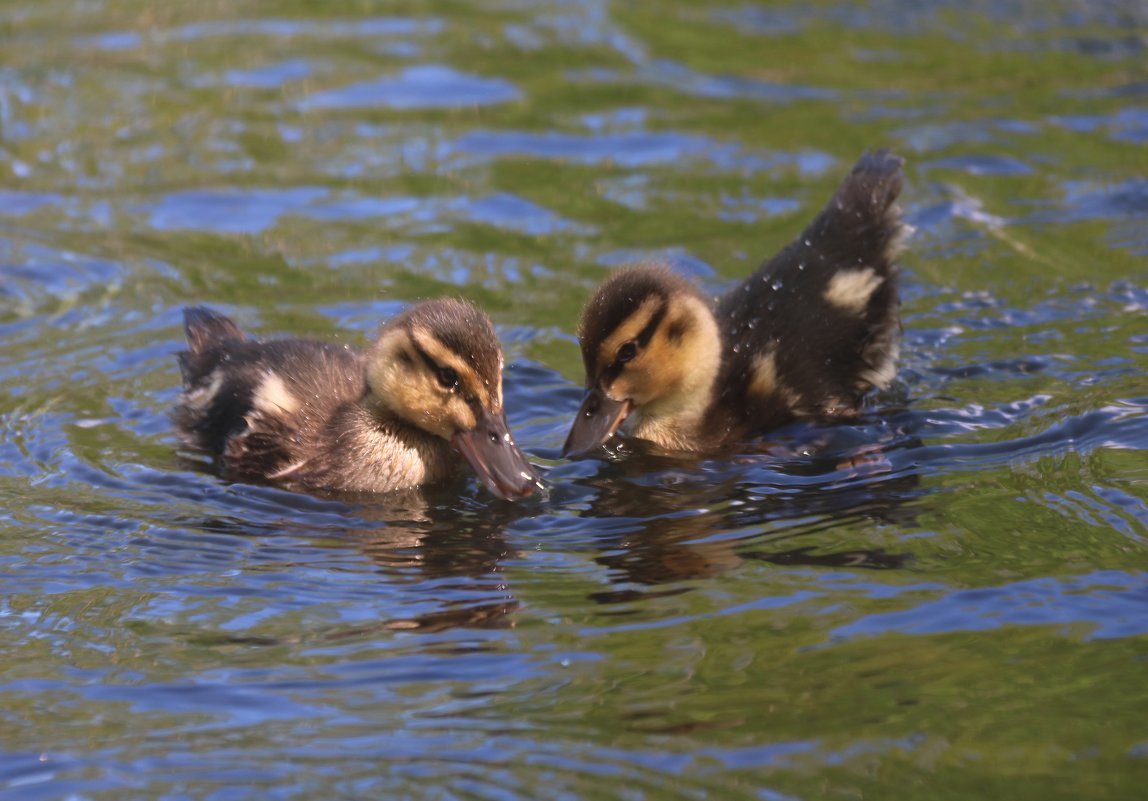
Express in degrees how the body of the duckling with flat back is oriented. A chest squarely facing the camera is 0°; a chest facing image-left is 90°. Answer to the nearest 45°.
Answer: approximately 315°

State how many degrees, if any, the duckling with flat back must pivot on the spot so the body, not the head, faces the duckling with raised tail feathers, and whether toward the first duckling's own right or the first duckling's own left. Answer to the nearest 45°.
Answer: approximately 45° to the first duckling's own left
